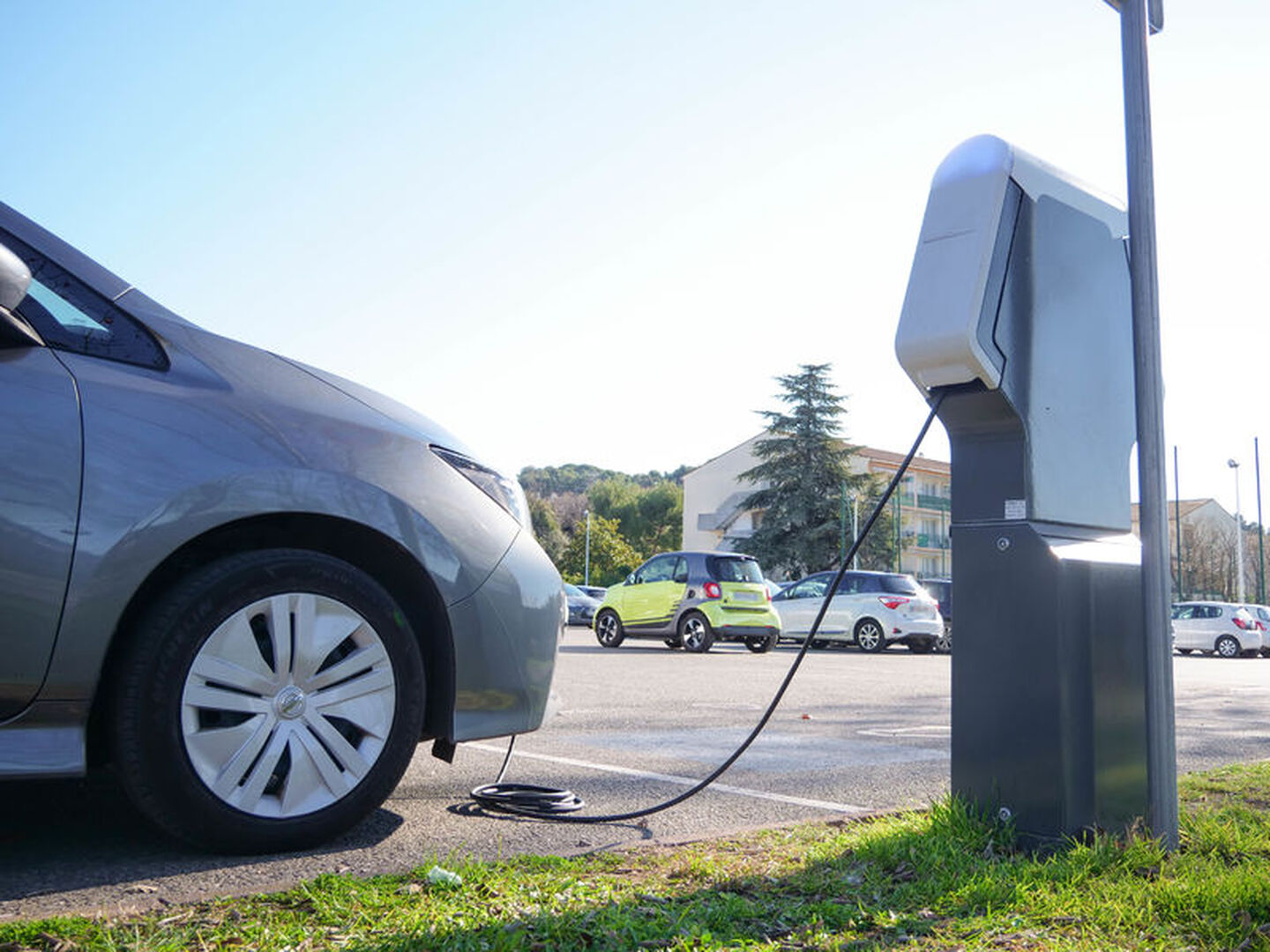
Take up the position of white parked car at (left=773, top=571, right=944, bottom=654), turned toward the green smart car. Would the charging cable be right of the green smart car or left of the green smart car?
left

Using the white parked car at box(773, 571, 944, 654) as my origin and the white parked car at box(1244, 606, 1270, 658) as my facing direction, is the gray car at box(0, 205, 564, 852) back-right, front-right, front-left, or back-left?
back-right

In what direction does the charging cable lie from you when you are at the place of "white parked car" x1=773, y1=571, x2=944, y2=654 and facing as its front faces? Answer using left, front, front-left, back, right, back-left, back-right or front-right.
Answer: back-left

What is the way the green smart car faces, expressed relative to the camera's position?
facing away from the viewer and to the left of the viewer

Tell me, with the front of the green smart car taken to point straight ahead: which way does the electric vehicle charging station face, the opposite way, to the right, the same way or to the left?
to the left

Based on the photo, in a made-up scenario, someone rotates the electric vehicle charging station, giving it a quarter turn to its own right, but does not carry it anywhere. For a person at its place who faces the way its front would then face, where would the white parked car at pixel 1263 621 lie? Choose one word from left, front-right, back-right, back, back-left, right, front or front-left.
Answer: front-right

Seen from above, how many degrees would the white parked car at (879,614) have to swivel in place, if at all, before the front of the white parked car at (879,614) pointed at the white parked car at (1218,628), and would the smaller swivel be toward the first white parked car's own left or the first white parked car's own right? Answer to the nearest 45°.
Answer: approximately 90° to the first white parked car's own right

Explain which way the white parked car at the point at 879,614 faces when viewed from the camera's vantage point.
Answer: facing away from the viewer and to the left of the viewer

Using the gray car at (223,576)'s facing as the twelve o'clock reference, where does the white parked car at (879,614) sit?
The white parked car is roughly at 10 o'clock from the gray car.

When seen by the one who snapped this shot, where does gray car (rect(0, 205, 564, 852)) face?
facing to the right of the viewer

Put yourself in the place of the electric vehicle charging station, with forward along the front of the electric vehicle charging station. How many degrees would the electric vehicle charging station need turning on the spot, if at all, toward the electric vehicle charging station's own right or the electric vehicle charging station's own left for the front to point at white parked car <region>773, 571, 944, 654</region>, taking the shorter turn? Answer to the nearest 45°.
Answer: approximately 135° to the electric vehicle charging station's own right

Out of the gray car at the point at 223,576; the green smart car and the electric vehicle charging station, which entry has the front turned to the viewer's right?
the gray car

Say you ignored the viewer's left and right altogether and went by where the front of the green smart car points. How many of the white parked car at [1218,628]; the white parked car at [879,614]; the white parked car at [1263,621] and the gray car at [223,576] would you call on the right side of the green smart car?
3
